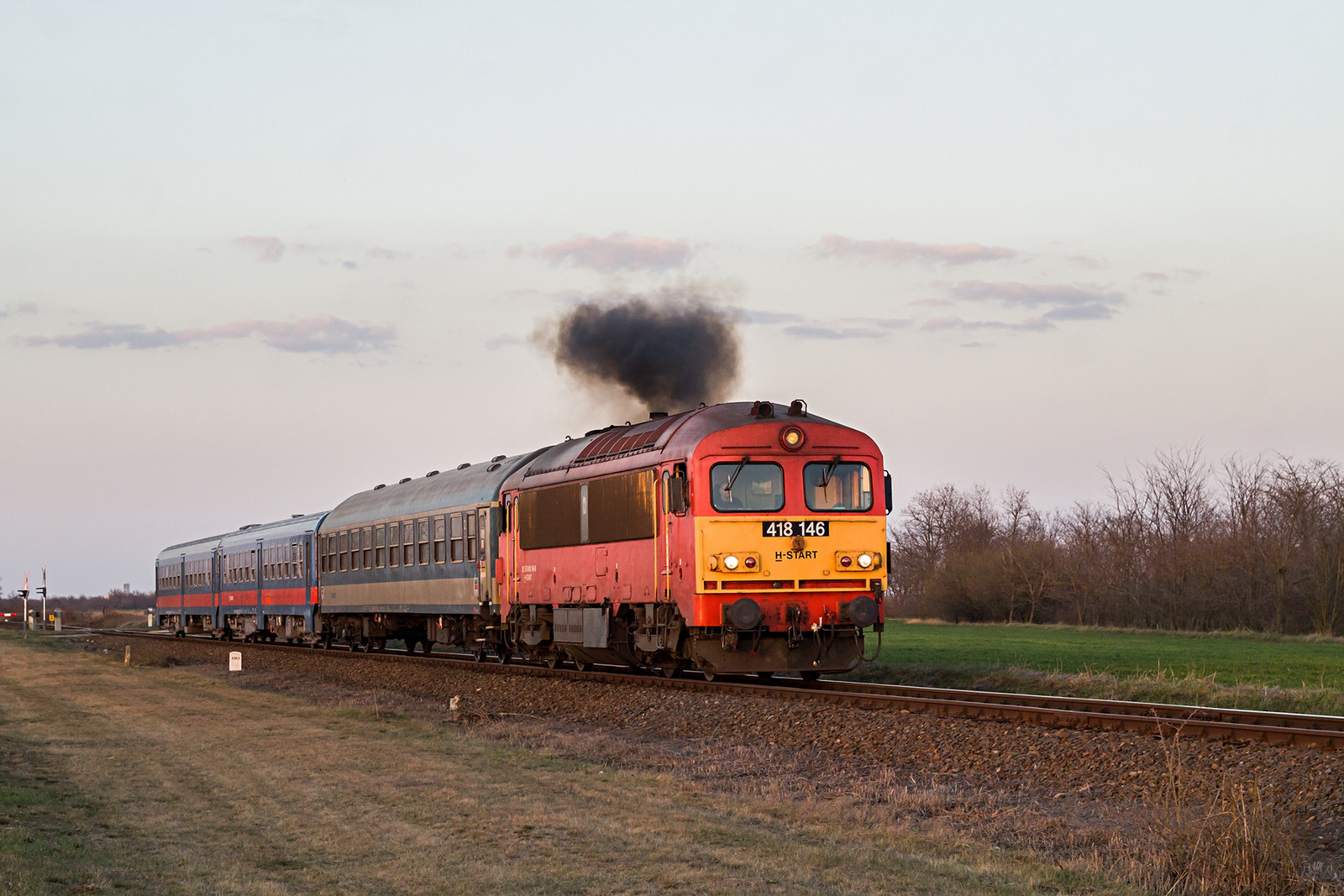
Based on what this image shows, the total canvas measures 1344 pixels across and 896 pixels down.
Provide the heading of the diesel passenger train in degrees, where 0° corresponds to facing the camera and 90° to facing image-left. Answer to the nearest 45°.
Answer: approximately 315°
